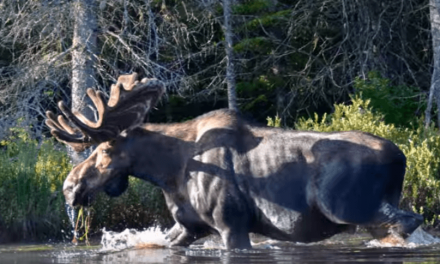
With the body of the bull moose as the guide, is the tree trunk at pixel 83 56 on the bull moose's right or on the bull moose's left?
on the bull moose's right

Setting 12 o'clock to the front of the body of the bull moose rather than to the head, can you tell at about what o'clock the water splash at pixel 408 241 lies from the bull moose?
The water splash is roughly at 6 o'clock from the bull moose.

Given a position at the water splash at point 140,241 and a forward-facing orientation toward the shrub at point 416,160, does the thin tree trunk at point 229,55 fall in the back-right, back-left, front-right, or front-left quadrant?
front-left

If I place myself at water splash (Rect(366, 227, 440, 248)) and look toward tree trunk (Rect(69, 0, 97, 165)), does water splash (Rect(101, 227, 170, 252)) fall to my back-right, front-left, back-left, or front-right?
front-left

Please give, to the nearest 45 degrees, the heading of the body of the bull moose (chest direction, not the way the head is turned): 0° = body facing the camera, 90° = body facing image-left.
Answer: approximately 90°

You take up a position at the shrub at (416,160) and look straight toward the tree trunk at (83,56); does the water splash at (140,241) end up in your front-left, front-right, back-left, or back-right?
front-left

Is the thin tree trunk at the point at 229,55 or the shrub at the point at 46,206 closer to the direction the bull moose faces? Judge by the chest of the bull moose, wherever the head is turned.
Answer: the shrub

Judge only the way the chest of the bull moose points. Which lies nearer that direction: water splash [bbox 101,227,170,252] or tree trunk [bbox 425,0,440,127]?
the water splash

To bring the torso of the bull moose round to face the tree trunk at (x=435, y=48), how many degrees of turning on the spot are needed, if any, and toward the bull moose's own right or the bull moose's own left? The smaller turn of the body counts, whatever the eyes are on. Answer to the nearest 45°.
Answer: approximately 135° to the bull moose's own right

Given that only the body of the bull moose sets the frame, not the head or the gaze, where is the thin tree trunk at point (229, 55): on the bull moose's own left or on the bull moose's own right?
on the bull moose's own right
